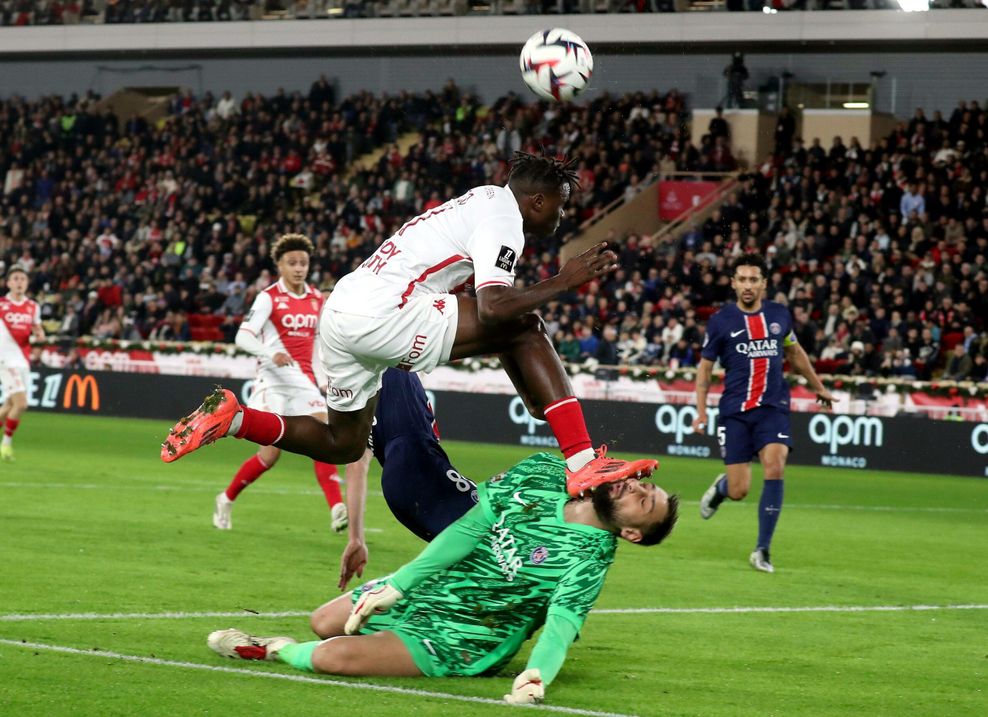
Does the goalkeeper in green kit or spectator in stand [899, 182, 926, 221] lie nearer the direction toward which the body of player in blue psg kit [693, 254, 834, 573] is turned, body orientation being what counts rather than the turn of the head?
the goalkeeper in green kit

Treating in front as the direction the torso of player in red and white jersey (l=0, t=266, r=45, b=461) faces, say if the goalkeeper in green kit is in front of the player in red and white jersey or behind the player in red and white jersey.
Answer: in front

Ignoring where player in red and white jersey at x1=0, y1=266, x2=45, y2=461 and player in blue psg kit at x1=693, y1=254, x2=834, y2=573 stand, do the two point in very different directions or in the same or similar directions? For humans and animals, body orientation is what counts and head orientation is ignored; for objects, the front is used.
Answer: same or similar directions

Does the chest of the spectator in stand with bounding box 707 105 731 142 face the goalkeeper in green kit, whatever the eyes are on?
yes

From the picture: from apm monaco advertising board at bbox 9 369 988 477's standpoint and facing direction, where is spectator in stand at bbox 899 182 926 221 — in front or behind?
behind

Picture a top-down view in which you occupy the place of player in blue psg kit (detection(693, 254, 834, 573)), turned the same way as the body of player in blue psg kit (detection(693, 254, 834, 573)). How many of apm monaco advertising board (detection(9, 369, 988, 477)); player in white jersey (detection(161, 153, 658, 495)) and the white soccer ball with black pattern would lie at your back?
1

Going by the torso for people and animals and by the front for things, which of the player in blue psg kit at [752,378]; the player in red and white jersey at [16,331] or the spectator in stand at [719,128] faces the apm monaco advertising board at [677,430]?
the spectator in stand

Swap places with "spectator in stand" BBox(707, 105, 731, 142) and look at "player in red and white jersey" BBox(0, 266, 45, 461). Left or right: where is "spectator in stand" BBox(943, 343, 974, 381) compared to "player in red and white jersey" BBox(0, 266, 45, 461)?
left

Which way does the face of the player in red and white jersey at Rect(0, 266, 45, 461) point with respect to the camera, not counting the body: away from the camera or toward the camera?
toward the camera

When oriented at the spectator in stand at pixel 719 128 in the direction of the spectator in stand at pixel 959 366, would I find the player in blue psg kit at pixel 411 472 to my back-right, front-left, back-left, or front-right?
front-right

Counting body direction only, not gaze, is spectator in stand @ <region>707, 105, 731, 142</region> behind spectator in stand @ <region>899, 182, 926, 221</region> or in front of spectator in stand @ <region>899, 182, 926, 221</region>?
behind

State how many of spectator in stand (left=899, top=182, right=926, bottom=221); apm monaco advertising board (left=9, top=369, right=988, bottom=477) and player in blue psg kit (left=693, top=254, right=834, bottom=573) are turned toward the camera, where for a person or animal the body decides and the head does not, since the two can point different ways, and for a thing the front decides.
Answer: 3

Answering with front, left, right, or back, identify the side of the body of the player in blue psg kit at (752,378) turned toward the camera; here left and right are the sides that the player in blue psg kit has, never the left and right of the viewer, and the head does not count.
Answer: front

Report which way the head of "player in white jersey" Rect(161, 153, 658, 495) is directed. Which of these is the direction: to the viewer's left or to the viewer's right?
to the viewer's right

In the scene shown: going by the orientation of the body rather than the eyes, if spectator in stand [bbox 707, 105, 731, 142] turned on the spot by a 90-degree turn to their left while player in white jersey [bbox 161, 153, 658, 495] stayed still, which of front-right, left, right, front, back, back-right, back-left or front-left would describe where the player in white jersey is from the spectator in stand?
right

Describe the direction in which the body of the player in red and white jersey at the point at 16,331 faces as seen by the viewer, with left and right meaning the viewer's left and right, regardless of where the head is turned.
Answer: facing the viewer

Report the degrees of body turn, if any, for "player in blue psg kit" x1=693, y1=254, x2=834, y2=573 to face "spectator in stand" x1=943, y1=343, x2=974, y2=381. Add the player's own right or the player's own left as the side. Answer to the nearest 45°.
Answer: approximately 180°

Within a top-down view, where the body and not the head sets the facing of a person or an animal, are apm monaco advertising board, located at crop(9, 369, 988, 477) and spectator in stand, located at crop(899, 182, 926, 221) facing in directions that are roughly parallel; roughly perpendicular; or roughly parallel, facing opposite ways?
roughly parallel

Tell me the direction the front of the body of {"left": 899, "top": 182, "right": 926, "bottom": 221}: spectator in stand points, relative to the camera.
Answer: toward the camera
